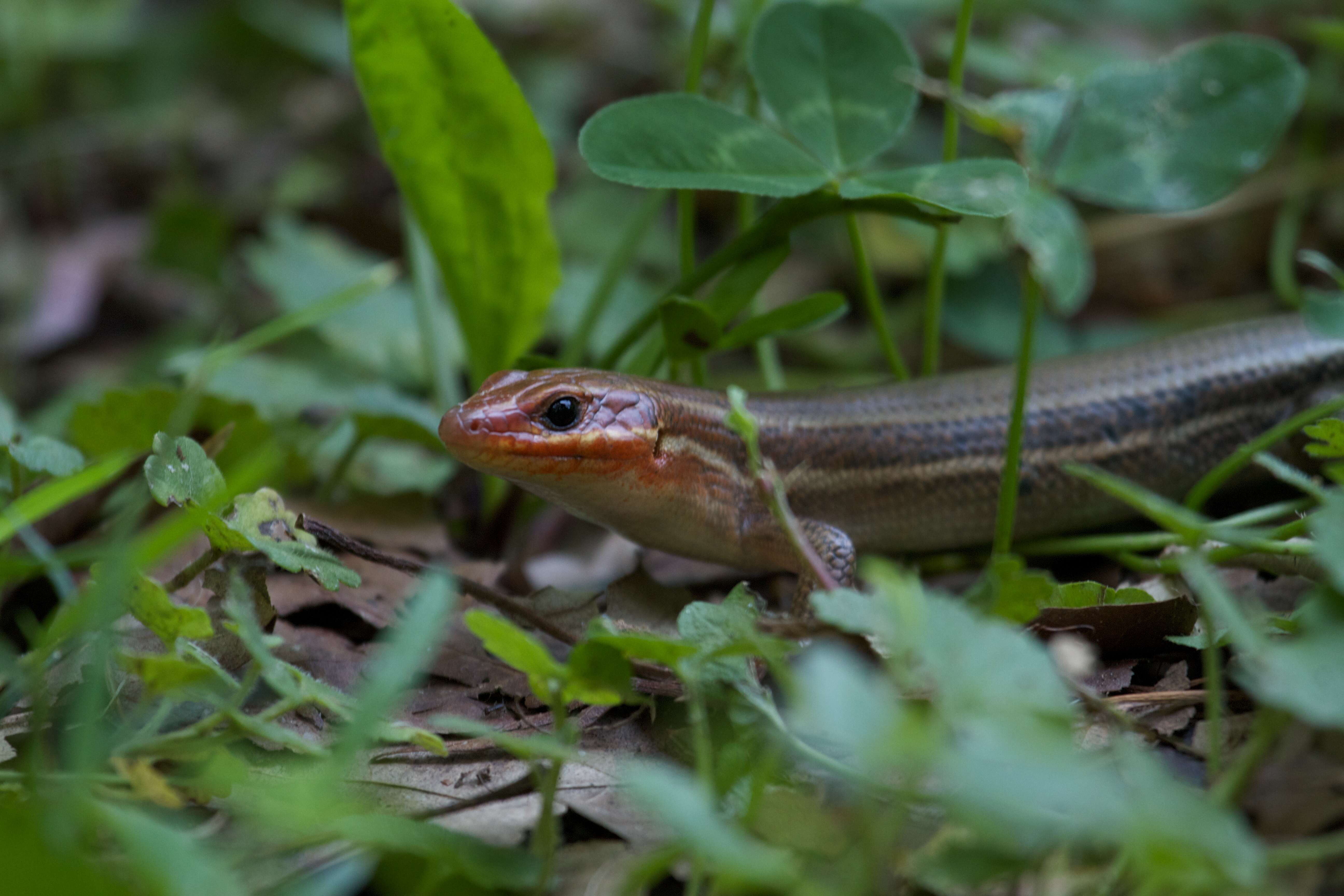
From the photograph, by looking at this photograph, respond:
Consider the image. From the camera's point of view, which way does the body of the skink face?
to the viewer's left

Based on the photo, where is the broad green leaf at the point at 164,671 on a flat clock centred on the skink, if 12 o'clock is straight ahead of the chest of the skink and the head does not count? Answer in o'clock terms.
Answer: The broad green leaf is roughly at 10 o'clock from the skink.

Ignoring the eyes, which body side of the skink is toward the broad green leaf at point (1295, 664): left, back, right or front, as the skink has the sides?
left

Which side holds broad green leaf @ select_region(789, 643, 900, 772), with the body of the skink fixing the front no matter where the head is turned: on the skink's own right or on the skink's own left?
on the skink's own left

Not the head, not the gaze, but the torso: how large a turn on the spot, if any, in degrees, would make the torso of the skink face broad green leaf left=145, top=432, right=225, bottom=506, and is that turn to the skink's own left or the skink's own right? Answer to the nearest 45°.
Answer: approximately 45° to the skink's own left

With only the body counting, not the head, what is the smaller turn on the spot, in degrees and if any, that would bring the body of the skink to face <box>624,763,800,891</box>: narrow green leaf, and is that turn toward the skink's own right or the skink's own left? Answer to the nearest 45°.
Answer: approximately 90° to the skink's own left

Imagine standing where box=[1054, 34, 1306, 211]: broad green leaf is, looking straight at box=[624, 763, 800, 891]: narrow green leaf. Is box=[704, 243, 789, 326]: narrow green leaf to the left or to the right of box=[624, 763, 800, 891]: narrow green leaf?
right

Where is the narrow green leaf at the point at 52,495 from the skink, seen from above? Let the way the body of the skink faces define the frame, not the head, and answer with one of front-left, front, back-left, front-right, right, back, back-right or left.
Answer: front-left
